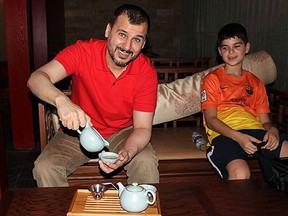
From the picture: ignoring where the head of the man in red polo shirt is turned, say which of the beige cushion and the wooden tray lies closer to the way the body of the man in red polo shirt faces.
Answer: the wooden tray

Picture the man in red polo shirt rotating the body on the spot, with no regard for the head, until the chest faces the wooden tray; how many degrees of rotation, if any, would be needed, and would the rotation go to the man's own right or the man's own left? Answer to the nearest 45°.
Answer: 0° — they already face it

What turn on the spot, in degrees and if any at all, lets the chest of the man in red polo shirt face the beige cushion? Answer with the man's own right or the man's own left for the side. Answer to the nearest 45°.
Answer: approximately 135° to the man's own left

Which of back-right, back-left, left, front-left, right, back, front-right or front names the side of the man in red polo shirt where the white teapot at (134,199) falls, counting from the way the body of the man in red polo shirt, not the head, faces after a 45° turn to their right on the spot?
front-left

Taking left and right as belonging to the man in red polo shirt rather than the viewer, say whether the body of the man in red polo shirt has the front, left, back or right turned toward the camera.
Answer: front

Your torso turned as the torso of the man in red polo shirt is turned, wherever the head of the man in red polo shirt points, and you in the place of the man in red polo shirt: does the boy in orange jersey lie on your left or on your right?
on your left

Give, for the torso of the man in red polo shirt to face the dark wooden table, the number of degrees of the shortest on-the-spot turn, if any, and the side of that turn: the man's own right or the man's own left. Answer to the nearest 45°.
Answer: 0° — they already face it
